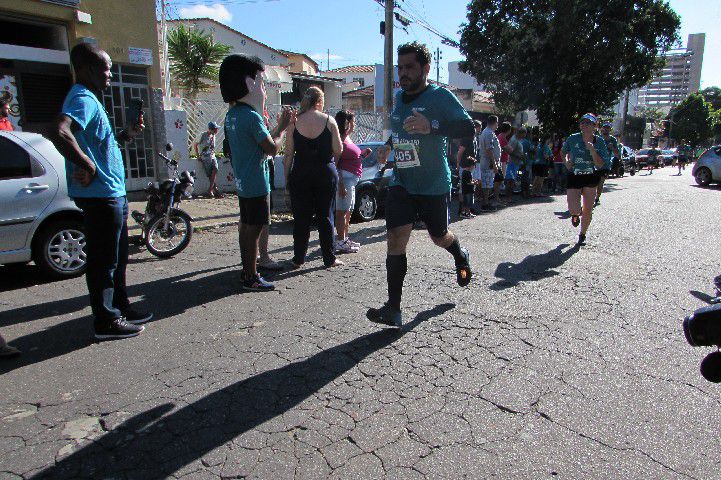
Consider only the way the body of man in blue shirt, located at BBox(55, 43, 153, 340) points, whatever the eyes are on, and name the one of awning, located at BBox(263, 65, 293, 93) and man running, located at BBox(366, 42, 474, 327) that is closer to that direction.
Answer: the man running

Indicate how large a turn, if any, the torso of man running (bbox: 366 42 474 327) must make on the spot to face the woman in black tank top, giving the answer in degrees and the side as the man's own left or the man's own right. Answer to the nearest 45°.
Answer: approximately 90° to the man's own right

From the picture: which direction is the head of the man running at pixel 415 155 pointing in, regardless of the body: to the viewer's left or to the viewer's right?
to the viewer's left

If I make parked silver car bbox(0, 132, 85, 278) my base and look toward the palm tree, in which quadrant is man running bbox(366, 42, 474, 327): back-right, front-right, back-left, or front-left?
back-right

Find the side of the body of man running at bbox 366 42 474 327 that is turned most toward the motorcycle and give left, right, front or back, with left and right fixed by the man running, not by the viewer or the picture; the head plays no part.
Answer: right

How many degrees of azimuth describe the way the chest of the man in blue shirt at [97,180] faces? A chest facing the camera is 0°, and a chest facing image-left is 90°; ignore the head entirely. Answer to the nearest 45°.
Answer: approximately 270°

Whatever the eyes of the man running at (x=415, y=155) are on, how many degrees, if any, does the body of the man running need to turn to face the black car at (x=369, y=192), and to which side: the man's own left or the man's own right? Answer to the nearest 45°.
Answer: approximately 135° to the man's own right

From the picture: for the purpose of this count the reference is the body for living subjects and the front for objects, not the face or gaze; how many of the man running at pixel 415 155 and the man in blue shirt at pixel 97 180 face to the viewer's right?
1

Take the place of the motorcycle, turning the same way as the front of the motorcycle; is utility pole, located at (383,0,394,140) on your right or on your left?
on your left

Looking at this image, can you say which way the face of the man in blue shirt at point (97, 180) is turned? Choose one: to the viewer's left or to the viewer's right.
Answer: to the viewer's right
